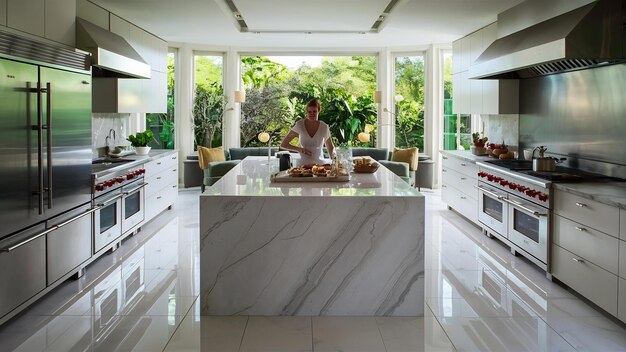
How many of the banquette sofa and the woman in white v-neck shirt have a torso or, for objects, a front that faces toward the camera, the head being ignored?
2

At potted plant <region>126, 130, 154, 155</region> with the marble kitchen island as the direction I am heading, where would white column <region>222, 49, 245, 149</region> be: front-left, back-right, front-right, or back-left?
back-left

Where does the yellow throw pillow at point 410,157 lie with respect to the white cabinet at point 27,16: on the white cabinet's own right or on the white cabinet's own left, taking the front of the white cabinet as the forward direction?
on the white cabinet's own left

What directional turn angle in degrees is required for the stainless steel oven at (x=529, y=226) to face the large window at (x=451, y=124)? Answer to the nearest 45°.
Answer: approximately 135° to its right

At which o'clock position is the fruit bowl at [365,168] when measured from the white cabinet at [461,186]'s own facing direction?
The fruit bowl is roughly at 11 o'clock from the white cabinet.

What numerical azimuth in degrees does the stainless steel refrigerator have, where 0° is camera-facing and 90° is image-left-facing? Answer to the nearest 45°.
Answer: approximately 315°

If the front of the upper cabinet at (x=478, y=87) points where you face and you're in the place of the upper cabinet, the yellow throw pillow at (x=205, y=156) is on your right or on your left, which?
on your right

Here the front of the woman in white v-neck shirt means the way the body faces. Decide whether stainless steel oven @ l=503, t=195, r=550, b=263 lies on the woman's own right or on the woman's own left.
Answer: on the woman's own left
